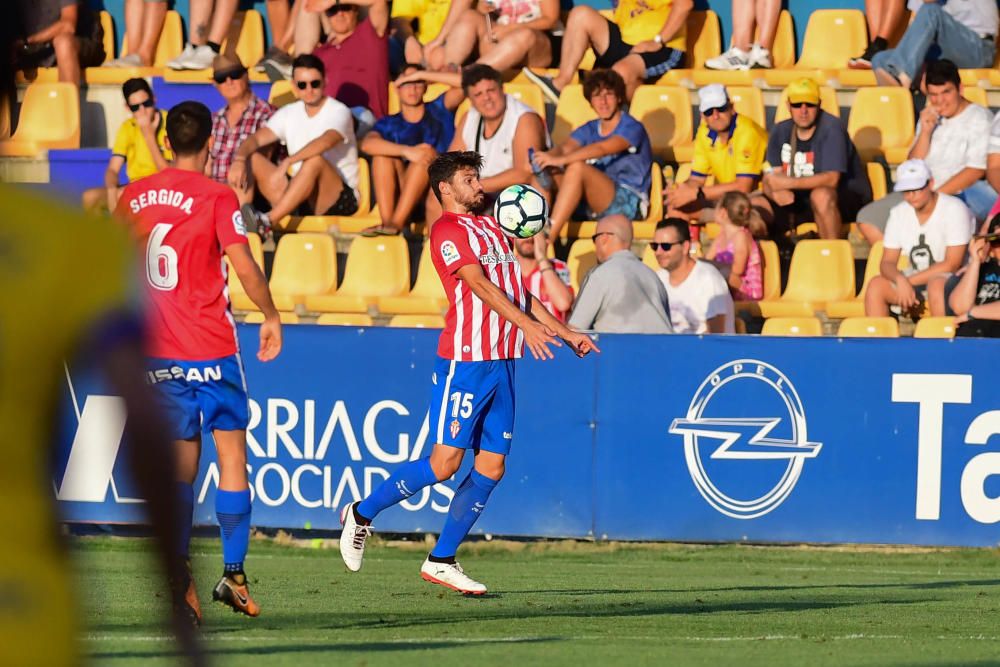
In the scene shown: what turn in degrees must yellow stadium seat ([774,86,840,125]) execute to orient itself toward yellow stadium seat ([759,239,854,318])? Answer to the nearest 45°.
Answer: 0° — it already faces it

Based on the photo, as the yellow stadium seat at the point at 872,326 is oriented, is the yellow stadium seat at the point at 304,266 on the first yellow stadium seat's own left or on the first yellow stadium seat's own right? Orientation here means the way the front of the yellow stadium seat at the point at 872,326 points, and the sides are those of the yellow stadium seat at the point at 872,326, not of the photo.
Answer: on the first yellow stadium seat's own right

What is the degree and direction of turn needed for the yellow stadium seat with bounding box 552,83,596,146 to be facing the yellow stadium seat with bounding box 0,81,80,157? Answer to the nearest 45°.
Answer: approximately 45° to its right

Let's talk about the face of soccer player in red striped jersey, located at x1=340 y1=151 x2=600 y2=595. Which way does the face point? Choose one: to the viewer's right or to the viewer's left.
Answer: to the viewer's right

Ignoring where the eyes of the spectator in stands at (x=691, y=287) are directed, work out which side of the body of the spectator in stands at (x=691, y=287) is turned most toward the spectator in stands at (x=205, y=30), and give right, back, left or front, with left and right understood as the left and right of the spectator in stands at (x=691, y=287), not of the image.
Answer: right

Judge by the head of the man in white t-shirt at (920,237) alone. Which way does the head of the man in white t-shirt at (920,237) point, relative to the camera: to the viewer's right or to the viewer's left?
to the viewer's left

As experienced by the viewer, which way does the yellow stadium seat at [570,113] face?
facing the viewer and to the left of the viewer

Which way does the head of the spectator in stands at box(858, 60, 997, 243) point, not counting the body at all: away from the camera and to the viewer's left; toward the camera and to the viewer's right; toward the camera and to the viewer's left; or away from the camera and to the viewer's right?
toward the camera and to the viewer's left

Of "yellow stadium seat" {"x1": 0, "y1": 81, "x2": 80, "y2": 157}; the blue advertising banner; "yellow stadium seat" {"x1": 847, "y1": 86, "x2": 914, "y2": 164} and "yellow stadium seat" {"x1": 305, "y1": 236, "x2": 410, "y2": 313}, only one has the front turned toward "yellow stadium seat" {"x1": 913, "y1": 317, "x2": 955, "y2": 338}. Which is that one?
"yellow stadium seat" {"x1": 847, "y1": 86, "x2": 914, "y2": 164}

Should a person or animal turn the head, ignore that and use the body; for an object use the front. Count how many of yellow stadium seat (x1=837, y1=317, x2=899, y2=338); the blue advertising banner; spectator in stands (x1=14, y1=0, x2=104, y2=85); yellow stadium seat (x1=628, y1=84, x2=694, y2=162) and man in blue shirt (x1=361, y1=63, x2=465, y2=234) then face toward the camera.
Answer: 5

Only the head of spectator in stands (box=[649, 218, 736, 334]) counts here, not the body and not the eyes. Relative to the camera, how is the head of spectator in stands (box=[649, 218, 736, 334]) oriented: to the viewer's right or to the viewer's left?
to the viewer's left

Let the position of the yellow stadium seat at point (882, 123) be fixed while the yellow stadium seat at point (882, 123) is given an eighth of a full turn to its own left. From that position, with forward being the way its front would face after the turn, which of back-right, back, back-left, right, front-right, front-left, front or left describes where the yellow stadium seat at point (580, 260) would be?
right

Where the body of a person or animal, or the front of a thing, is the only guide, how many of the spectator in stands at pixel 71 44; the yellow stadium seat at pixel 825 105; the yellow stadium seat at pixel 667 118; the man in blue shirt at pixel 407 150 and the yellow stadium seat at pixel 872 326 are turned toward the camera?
5

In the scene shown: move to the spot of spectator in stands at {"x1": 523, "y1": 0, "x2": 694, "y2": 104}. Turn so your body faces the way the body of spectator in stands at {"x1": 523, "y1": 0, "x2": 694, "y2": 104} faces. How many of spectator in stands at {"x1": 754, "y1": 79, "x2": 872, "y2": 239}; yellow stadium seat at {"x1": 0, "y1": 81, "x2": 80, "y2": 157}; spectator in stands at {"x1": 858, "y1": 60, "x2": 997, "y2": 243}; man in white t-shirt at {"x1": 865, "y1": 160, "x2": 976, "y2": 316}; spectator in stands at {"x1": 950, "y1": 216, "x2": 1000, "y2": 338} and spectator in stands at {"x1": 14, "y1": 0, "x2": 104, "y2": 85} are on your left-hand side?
4

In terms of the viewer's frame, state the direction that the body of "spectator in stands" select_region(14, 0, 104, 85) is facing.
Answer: toward the camera

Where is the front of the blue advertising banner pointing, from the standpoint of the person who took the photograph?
facing the viewer

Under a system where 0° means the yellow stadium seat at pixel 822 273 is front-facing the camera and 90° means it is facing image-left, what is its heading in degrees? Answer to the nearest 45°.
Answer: approximately 45°

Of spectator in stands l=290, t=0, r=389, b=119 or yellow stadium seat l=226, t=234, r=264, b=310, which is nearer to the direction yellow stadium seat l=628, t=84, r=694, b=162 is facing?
the yellow stadium seat

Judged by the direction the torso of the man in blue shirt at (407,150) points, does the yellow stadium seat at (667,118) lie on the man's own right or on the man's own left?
on the man's own left

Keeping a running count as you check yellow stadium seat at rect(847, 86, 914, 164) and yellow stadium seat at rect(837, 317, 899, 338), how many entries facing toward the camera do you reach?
2

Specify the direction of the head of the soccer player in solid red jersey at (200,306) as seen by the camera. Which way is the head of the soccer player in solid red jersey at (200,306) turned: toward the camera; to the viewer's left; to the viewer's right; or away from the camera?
away from the camera

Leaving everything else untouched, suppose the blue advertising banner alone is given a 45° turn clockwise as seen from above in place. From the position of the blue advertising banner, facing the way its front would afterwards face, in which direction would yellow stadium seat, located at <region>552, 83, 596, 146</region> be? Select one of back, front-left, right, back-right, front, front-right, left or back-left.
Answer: back-right
